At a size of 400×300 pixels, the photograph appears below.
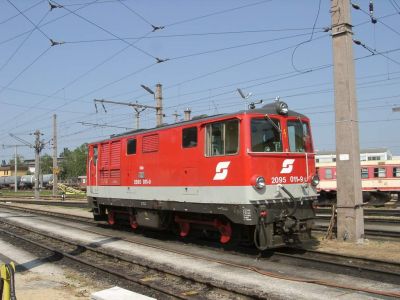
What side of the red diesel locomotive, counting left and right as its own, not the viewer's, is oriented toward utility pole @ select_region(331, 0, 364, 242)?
front

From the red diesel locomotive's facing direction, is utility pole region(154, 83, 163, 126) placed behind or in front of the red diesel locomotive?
behind

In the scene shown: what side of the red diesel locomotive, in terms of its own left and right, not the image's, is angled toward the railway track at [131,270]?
right

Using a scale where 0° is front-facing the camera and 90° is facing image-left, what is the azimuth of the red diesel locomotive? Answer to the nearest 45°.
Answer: approximately 315°
